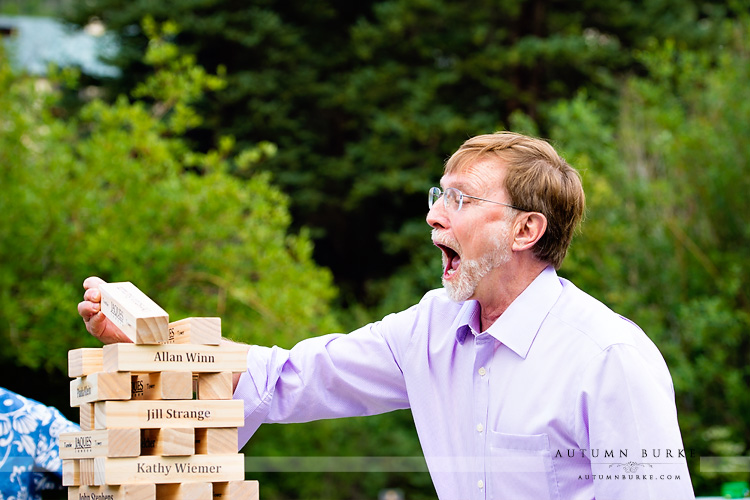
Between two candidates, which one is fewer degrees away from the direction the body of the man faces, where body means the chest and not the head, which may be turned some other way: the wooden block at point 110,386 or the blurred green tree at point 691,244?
the wooden block

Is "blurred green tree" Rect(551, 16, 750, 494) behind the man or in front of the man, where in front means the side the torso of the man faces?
behind

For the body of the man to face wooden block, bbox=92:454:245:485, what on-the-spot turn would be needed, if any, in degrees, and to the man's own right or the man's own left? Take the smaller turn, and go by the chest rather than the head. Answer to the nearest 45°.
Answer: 0° — they already face it

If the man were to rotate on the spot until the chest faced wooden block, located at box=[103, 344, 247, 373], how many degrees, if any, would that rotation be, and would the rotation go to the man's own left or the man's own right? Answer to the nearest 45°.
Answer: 0° — they already face it

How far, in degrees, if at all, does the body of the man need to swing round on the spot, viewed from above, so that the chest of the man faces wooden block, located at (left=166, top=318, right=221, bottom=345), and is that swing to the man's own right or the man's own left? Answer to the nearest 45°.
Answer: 0° — they already face it

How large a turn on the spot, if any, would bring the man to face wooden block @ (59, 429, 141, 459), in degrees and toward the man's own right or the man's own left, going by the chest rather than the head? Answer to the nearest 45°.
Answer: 0° — they already face it

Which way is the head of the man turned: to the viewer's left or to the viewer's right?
to the viewer's left

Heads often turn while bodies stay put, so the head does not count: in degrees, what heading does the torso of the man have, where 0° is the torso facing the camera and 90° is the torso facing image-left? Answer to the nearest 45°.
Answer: approximately 45°

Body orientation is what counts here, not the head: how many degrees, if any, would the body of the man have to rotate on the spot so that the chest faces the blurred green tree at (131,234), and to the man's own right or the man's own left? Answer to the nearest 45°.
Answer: approximately 90° to the man's own right
